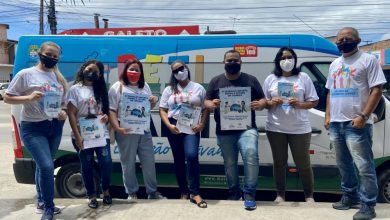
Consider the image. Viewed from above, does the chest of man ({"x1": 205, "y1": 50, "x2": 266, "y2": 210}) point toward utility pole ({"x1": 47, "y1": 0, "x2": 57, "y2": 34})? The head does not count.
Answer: no

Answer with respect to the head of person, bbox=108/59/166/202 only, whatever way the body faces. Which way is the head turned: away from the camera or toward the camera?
toward the camera

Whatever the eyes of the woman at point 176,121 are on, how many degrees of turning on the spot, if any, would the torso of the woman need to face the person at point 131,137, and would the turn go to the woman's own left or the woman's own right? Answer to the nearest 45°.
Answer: approximately 90° to the woman's own right

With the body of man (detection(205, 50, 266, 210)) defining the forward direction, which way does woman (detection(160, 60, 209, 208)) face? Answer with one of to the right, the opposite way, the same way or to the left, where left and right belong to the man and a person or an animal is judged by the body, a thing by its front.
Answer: the same way

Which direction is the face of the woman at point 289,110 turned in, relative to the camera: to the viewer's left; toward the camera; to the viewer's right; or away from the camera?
toward the camera

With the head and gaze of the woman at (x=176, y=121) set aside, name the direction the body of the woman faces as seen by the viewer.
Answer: toward the camera

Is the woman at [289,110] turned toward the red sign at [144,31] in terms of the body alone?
no

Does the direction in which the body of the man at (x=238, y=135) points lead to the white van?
no

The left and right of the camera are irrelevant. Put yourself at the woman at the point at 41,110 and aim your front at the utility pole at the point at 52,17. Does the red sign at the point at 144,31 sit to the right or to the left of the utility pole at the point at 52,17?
right

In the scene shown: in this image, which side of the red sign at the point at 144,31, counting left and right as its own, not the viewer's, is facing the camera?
front

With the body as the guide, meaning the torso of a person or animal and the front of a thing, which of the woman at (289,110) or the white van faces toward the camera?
the woman

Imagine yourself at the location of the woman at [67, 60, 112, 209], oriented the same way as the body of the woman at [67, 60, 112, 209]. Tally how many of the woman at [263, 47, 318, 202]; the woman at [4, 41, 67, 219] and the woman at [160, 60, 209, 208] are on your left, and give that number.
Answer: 2
